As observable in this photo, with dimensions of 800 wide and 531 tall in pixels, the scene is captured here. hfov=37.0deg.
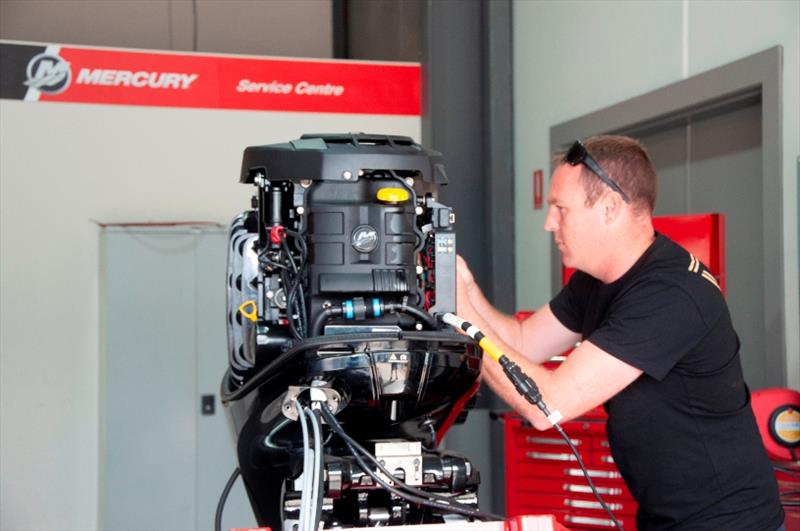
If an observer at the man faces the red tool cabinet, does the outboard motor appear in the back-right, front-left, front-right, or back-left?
back-left

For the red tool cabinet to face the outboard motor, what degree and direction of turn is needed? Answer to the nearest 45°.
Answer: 0° — it already faces it

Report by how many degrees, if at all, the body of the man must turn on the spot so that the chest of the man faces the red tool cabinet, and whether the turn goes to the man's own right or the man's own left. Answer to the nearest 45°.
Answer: approximately 90° to the man's own right

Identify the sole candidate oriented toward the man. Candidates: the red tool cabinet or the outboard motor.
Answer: the red tool cabinet

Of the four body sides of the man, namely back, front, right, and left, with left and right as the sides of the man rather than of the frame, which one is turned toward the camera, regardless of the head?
left

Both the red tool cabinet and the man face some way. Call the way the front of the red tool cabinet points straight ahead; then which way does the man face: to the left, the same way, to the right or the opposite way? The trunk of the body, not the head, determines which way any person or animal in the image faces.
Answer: to the right
